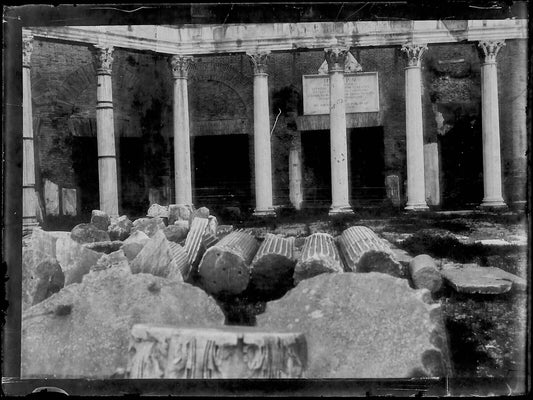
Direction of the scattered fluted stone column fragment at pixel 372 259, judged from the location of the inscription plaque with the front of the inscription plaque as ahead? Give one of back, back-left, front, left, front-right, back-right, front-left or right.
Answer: front

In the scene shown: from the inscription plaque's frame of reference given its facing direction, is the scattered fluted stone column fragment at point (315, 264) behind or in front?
in front

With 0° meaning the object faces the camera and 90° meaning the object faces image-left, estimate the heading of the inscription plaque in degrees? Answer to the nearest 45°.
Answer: approximately 0°

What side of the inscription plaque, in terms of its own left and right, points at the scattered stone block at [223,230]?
front

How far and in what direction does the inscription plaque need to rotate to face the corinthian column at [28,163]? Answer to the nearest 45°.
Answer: approximately 45° to its right

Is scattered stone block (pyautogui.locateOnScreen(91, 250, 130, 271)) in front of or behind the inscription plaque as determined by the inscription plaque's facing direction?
in front

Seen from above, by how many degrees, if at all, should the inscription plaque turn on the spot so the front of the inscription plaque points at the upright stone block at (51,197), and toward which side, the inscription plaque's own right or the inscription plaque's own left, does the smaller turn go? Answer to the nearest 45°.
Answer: approximately 45° to the inscription plaque's own right

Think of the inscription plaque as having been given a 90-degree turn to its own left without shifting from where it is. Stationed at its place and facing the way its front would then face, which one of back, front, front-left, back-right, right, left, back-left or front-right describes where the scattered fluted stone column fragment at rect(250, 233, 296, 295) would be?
right

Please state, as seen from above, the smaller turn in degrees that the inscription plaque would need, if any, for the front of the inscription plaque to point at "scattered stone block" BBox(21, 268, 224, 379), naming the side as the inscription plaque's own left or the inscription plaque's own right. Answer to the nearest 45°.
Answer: approximately 45° to the inscription plaque's own right

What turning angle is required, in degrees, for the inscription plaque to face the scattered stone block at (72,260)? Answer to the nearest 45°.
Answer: approximately 45° to its right

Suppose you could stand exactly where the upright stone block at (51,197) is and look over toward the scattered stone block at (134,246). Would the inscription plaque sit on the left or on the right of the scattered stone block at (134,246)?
left

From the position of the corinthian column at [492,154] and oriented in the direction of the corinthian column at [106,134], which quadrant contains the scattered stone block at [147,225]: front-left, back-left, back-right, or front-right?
front-left

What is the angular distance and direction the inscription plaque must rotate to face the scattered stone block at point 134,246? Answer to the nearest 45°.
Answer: approximately 45° to its right

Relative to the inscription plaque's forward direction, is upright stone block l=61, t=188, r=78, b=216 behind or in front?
in front

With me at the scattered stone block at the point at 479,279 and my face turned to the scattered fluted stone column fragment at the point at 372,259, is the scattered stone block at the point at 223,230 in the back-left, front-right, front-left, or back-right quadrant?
front-right
